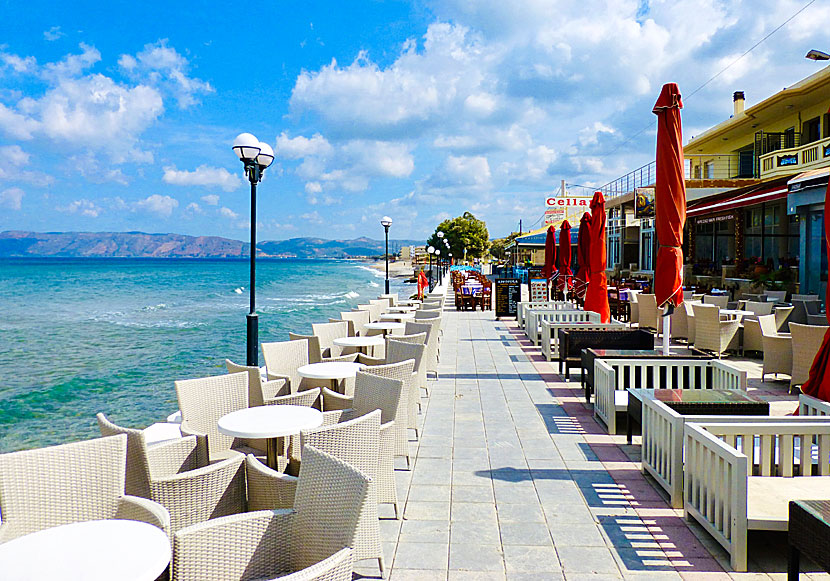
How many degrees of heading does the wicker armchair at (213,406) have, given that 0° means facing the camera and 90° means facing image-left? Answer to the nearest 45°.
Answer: approximately 315°

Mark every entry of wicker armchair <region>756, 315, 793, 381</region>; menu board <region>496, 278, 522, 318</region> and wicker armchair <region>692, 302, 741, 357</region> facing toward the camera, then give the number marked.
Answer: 1

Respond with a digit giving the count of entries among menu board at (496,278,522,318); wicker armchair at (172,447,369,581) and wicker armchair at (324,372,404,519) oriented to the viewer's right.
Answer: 0

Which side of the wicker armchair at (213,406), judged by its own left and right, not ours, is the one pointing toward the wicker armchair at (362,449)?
front

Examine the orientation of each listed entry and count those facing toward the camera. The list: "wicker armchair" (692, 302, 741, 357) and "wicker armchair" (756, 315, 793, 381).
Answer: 0

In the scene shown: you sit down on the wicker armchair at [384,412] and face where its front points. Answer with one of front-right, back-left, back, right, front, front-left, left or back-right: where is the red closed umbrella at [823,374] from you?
back-left

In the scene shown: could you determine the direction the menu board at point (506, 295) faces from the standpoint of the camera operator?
facing the viewer
